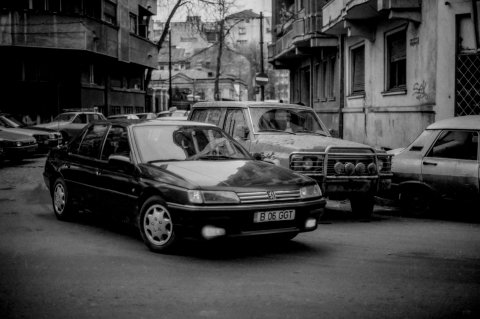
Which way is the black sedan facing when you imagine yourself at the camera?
facing the viewer and to the right of the viewer

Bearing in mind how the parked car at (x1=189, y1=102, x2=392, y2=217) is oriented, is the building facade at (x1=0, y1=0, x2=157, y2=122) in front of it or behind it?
behind

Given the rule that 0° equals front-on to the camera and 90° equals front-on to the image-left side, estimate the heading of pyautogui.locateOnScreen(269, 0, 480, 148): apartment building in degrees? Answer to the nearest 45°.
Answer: approximately 45°

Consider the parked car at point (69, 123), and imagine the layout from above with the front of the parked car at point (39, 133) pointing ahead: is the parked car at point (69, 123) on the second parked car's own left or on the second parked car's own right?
on the second parked car's own left

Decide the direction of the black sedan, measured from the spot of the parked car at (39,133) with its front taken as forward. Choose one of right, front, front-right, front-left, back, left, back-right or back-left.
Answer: front-right

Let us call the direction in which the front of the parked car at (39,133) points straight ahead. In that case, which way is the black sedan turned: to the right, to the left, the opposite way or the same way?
the same way

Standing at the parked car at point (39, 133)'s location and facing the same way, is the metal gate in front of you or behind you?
in front

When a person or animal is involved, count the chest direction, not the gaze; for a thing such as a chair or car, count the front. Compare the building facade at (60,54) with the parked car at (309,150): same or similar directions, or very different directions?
same or similar directions

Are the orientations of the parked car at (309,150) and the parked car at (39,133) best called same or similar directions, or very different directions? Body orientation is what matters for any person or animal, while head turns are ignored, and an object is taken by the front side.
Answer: same or similar directions

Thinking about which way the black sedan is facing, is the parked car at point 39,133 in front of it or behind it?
behind
